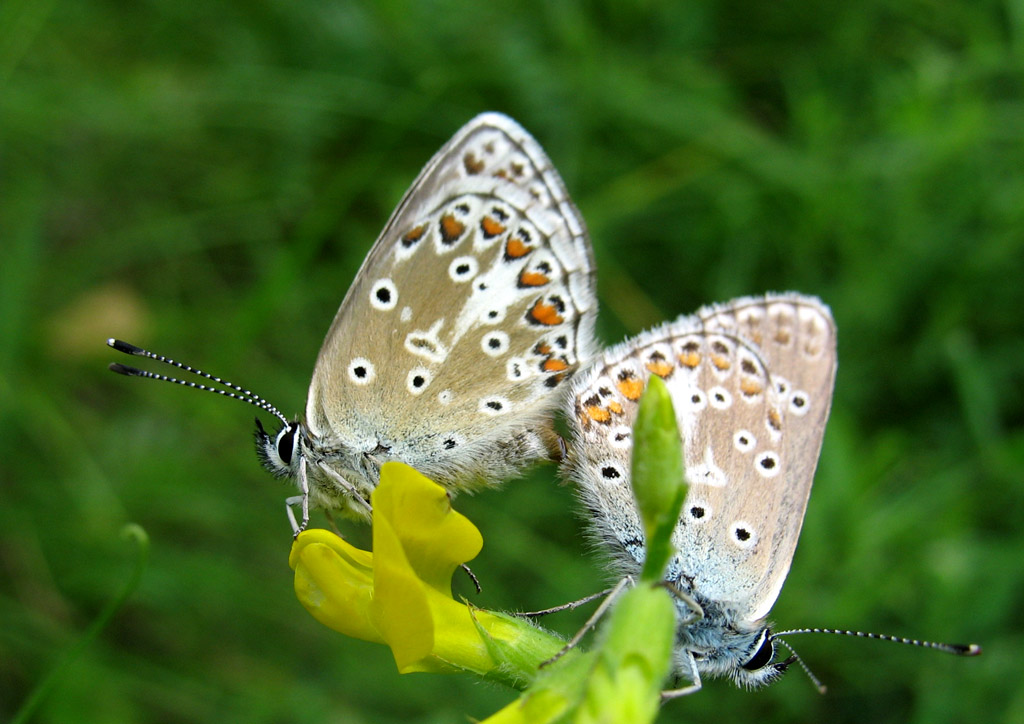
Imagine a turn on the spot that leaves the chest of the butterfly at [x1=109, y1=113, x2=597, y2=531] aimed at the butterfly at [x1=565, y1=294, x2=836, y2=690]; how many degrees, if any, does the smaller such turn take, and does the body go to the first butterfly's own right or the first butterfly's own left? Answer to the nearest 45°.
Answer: approximately 135° to the first butterfly's own left

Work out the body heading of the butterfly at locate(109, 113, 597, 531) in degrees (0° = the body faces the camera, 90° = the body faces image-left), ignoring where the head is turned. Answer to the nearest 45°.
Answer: approximately 90°
